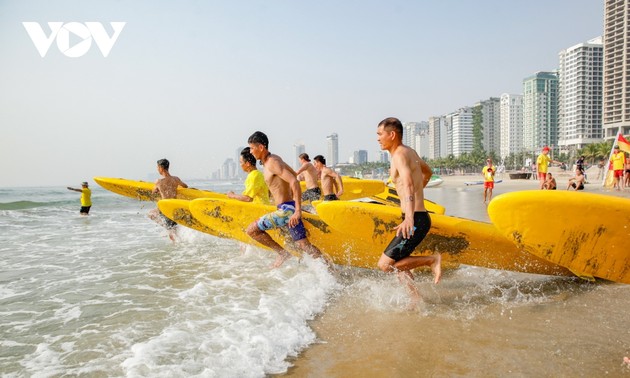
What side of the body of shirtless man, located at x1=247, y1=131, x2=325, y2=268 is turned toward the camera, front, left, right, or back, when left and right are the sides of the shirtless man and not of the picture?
left

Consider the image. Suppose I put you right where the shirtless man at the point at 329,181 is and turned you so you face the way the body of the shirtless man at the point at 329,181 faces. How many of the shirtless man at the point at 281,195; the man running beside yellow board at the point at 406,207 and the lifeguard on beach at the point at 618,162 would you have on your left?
2

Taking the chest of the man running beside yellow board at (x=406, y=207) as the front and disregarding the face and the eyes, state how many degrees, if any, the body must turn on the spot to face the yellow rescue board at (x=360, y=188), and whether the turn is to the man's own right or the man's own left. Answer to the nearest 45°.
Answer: approximately 90° to the man's own right

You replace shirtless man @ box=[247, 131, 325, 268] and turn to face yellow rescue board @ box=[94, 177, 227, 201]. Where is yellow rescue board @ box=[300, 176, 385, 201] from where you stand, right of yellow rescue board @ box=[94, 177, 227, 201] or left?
right
